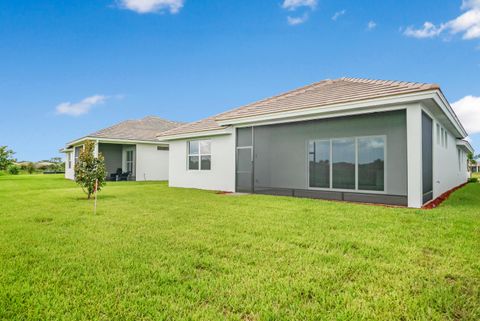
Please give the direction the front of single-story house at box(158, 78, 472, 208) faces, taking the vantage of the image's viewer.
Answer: facing away from the viewer and to the right of the viewer

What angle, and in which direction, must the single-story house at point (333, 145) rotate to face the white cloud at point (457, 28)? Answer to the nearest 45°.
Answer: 0° — it already faces it

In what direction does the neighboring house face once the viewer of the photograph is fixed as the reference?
facing away from the viewer and to the right of the viewer

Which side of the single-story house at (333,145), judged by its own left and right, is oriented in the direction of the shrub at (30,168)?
left

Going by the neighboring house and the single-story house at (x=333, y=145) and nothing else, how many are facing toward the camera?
0

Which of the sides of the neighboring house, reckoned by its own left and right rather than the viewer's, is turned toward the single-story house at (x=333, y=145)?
right
